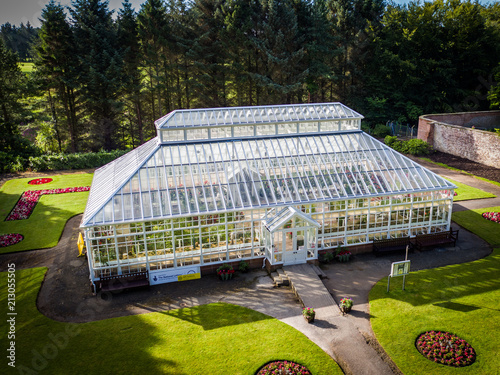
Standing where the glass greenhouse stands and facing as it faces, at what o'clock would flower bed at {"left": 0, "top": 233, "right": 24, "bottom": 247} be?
The flower bed is roughly at 3 o'clock from the glass greenhouse.

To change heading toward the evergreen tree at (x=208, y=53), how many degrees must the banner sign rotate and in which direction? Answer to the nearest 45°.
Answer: approximately 180°

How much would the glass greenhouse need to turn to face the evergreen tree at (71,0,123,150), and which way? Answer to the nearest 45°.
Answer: approximately 135° to its right

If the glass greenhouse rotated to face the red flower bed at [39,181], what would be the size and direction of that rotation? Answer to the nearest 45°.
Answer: approximately 135° to its right

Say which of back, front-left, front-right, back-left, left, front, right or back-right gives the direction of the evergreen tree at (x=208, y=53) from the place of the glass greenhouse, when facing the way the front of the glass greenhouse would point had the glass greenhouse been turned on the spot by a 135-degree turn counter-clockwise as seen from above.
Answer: front-left

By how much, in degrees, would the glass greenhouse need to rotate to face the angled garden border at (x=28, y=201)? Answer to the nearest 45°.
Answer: approximately 135° to its right

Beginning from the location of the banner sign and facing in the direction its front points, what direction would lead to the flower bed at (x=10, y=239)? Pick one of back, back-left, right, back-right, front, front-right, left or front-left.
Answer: back-right

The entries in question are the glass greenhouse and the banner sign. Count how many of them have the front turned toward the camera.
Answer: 2

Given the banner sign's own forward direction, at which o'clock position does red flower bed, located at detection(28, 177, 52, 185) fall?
The red flower bed is roughly at 5 o'clock from the banner sign.

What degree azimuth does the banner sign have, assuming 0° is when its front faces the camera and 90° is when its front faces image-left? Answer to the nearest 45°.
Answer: approximately 0°

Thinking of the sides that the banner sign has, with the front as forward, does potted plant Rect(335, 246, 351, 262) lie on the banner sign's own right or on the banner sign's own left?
on the banner sign's own left

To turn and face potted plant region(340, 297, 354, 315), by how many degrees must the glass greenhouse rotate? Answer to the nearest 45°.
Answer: approximately 45° to its left

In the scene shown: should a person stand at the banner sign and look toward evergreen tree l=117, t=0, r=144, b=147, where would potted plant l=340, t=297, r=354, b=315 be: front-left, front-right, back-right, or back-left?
back-right

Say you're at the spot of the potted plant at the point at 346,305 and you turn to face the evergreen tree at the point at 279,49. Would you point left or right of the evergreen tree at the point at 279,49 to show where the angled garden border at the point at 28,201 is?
left

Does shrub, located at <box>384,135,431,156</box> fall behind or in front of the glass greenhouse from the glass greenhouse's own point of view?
behind
